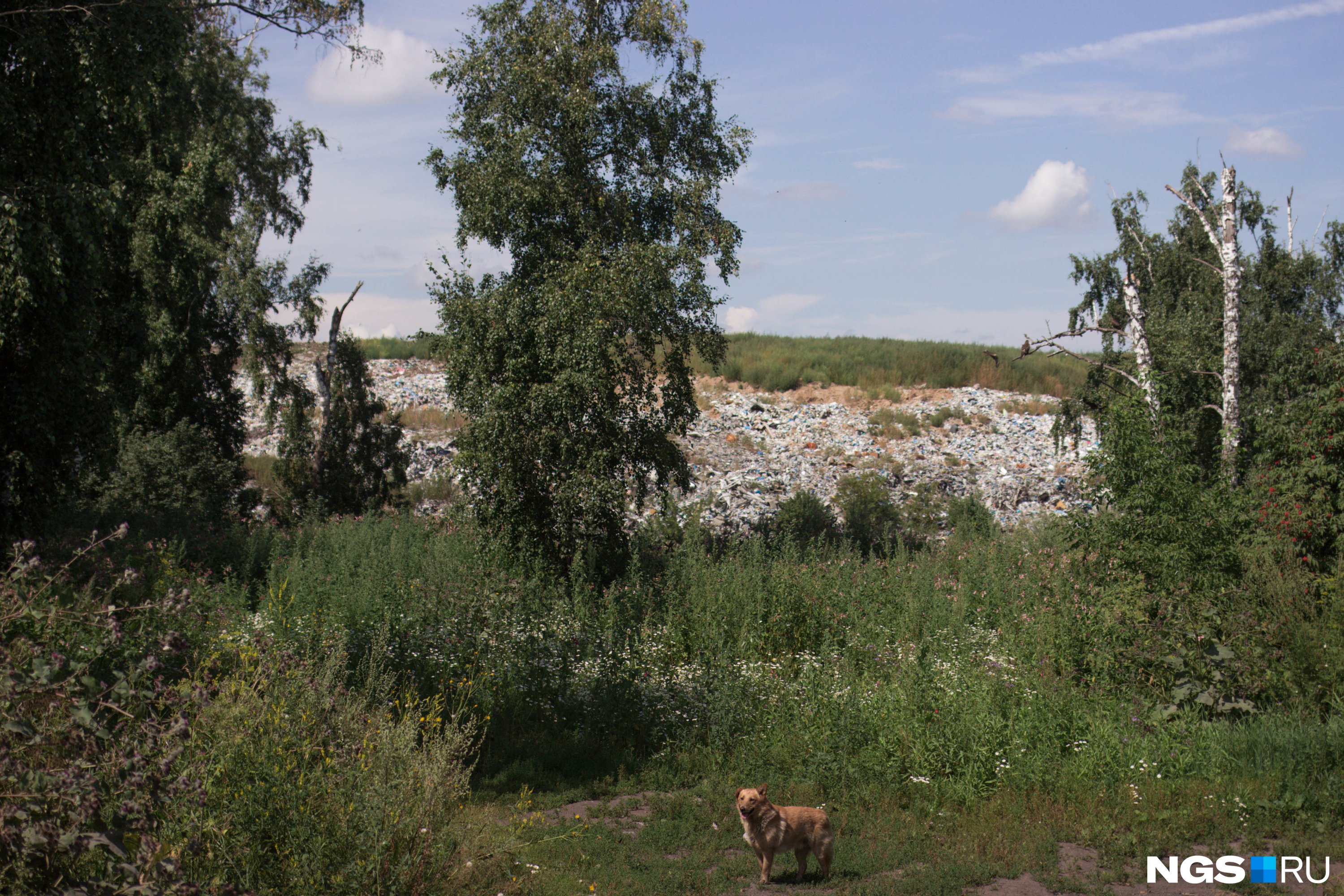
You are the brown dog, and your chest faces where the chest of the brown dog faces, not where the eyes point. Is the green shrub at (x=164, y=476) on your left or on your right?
on your right

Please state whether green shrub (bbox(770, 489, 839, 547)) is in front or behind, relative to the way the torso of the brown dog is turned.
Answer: behind

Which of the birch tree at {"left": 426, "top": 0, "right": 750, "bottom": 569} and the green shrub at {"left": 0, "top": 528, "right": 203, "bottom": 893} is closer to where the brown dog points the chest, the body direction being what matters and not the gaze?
the green shrub

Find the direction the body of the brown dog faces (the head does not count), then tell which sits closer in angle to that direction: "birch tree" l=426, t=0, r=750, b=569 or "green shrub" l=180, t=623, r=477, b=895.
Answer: the green shrub

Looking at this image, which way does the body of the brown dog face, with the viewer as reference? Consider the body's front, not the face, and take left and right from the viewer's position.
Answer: facing the viewer and to the left of the viewer

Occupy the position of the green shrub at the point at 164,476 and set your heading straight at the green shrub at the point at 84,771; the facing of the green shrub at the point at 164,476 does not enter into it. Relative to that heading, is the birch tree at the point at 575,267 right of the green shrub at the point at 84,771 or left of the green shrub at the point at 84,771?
left

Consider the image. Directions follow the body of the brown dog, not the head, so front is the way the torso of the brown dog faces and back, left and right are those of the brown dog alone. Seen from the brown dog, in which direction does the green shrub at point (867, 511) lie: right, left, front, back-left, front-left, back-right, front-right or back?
back-right

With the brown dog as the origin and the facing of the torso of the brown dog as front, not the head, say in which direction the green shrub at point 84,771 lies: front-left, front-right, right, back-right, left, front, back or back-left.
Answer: front

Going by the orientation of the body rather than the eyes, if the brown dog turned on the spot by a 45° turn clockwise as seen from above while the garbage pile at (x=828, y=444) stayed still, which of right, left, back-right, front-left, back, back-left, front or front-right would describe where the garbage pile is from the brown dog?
right

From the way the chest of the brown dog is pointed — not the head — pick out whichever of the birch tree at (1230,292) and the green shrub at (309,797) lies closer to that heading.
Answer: the green shrub

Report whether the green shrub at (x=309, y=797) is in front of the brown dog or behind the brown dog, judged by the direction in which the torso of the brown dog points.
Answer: in front
